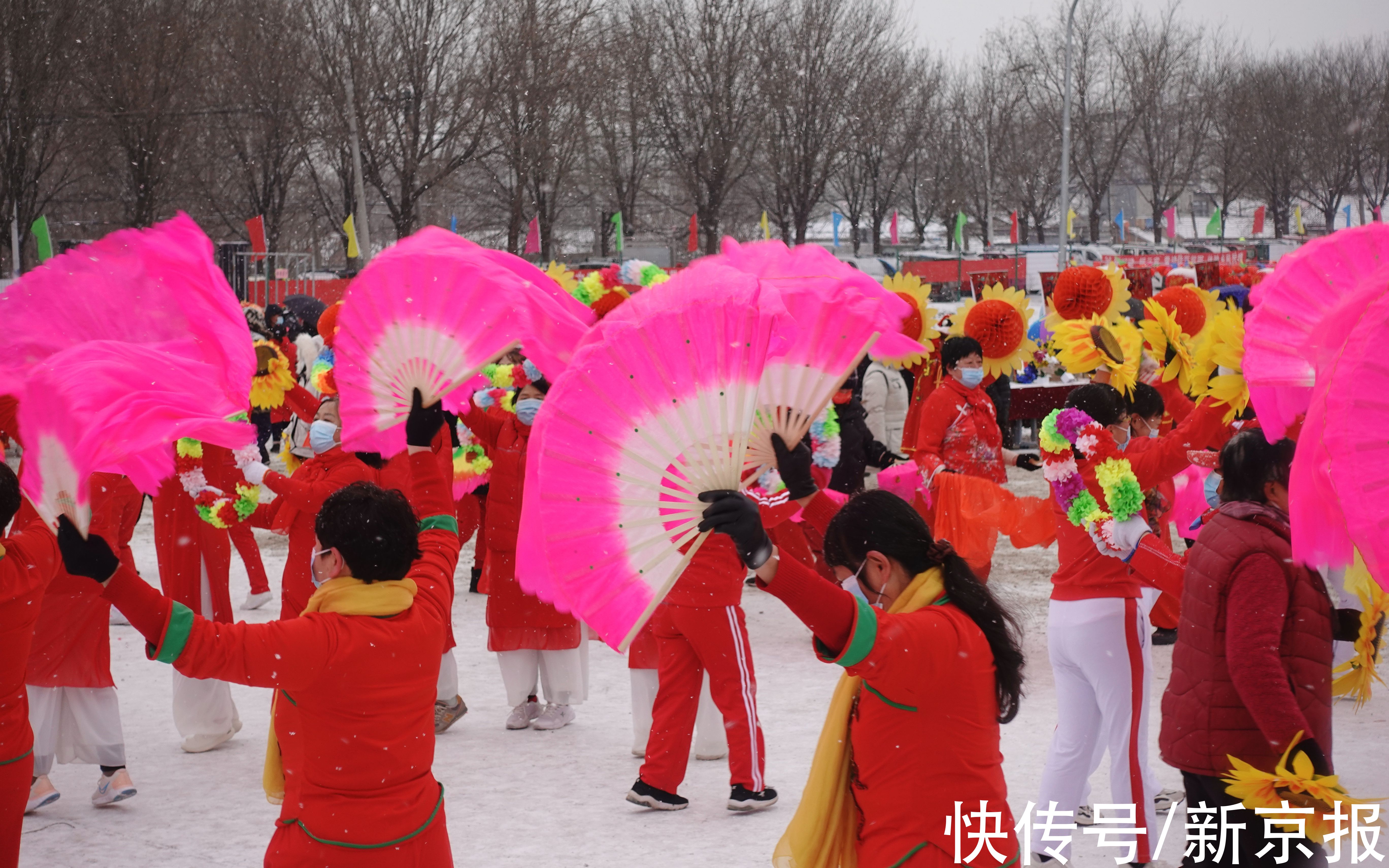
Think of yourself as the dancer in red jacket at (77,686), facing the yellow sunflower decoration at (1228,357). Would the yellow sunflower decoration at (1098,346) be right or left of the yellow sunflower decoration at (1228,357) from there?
left

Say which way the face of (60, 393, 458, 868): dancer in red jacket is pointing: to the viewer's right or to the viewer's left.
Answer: to the viewer's left

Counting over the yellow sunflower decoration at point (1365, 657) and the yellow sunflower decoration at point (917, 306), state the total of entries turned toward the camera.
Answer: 1

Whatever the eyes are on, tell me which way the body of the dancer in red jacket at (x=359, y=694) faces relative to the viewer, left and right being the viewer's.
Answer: facing away from the viewer and to the left of the viewer

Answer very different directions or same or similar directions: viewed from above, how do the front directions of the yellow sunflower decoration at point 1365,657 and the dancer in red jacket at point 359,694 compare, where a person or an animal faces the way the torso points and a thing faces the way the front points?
very different directions

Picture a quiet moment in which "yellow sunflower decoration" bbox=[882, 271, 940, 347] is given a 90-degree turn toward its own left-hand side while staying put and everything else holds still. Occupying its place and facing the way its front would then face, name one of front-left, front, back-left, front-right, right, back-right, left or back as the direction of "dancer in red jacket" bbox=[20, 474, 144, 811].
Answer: back-right
